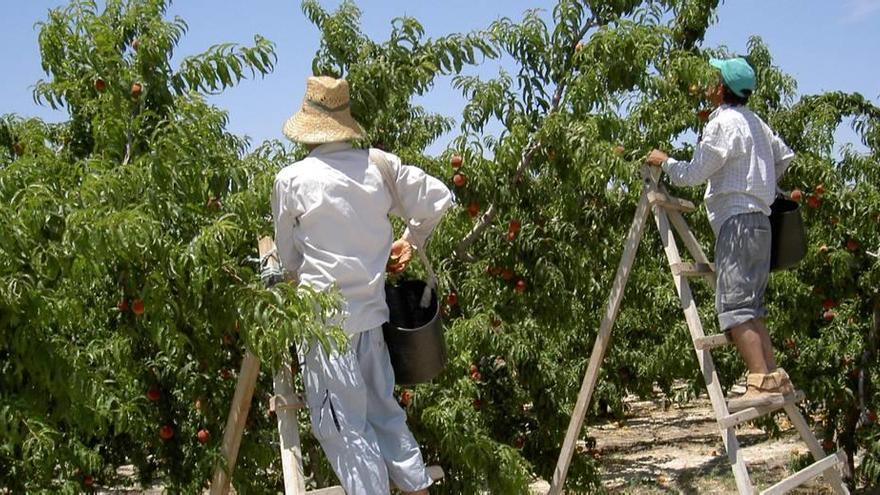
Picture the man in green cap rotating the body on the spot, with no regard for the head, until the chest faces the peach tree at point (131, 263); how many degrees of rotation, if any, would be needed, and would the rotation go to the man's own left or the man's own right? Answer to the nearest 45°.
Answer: approximately 90° to the man's own left

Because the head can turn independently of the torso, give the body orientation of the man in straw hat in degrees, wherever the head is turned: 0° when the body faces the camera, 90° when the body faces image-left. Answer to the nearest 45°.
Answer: approximately 180°

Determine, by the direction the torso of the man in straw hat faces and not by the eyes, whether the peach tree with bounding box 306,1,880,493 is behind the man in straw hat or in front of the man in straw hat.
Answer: in front

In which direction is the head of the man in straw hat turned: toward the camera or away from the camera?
away from the camera

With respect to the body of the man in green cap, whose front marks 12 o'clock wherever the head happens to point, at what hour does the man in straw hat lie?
The man in straw hat is roughly at 9 o'clock from the man in green cap.

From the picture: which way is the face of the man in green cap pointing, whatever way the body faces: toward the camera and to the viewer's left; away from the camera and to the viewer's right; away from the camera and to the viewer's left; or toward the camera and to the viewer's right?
away from the camera and to the viewer's left
